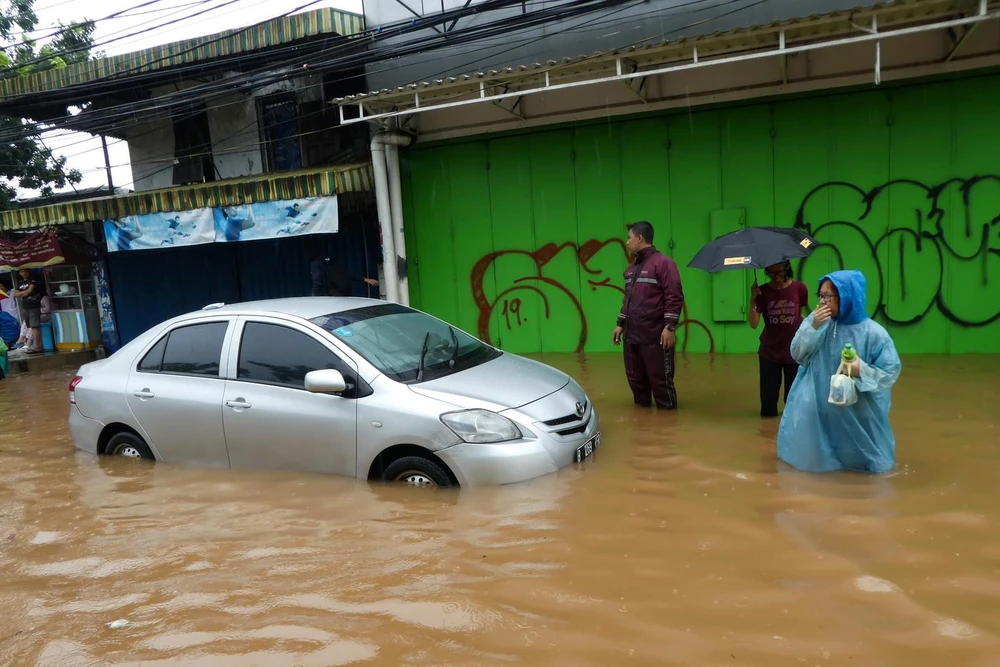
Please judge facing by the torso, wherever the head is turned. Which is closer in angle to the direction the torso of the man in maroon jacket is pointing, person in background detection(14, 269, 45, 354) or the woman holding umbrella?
the person in background

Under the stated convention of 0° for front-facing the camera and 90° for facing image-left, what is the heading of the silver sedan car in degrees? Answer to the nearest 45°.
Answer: approximately 315°
